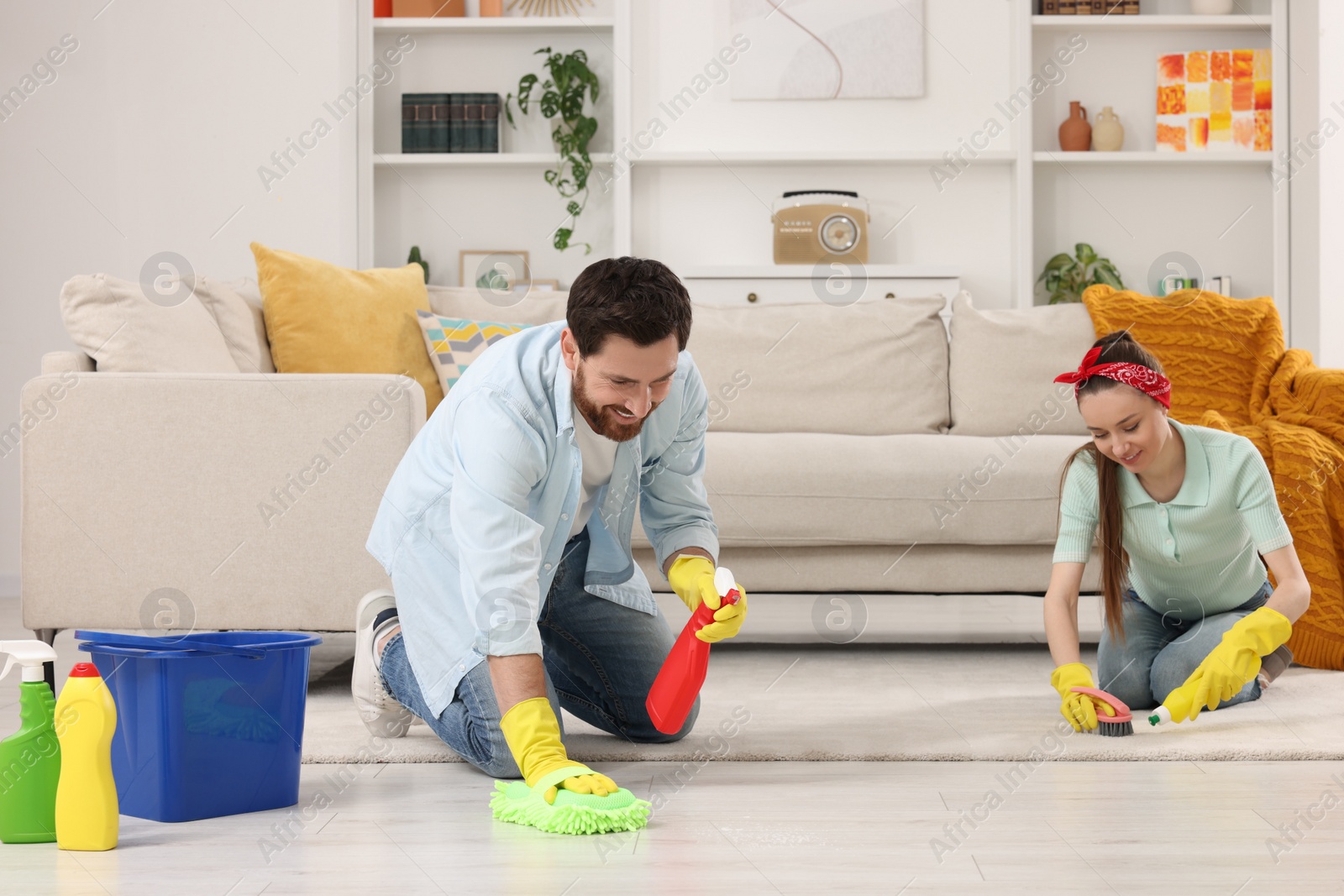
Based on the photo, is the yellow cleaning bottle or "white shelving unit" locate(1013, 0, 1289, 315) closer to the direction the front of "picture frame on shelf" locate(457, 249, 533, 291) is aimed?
the yellow cleaning bottle

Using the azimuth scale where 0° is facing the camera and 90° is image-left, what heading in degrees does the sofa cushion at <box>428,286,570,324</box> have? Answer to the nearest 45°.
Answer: approximately 0°

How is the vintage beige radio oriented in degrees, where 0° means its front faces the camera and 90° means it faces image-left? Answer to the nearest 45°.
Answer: approximately 0°

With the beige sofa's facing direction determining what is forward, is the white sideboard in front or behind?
behind

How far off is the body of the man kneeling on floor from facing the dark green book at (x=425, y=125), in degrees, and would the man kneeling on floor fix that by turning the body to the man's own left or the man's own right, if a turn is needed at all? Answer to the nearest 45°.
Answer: approximately 135° to the man's own left

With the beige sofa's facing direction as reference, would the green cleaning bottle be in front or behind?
in front

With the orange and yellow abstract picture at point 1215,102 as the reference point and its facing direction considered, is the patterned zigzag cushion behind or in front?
in front

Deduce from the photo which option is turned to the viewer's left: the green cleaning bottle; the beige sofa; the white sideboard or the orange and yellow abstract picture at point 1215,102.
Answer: the green cleaning bottle

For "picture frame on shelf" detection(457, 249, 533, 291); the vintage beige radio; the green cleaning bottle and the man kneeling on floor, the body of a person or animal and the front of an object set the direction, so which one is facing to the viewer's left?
the green cleaning bottle
